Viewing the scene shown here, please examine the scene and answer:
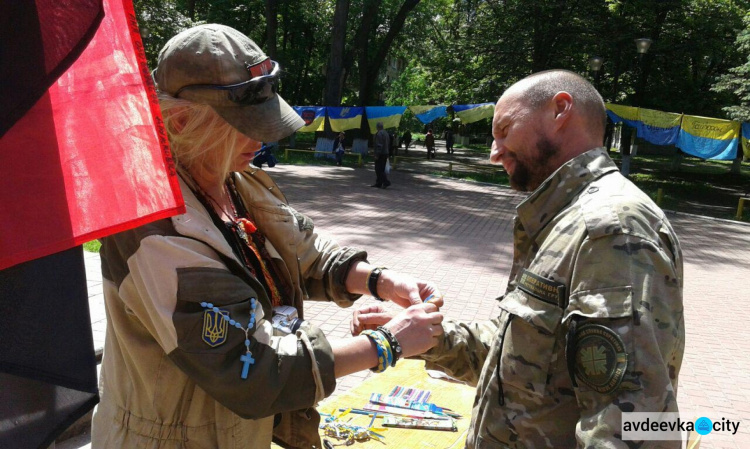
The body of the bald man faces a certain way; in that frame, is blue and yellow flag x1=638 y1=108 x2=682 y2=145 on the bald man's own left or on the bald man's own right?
on the bald man's own right

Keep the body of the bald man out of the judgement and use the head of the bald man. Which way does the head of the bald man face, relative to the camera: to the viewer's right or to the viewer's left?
to the viewer's left

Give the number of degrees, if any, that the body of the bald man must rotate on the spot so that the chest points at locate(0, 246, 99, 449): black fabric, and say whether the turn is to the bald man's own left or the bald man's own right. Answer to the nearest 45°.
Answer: approximately 45° to the bald man's own left

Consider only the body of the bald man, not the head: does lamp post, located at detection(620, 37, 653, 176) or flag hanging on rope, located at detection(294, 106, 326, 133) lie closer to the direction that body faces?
the flag hanging on rope

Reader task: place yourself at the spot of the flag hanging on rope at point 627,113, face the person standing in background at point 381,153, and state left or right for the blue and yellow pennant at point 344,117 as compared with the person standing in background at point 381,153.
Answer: right

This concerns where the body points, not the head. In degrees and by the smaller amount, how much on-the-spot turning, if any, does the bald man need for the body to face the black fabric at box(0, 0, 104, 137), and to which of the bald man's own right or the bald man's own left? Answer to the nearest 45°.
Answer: approximately 45° to the bald man's own left

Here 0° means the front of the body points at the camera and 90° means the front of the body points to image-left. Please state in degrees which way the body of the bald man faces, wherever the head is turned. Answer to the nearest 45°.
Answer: approximately 90°

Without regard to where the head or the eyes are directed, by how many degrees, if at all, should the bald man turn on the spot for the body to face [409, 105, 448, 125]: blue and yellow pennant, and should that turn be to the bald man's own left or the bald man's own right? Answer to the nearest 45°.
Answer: approximately 90° to the bald man's own right

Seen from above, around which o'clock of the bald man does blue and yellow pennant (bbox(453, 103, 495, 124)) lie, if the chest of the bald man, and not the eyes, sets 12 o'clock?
The blue and yellow pennant is roughly at 3 o'clock from the bald man.
